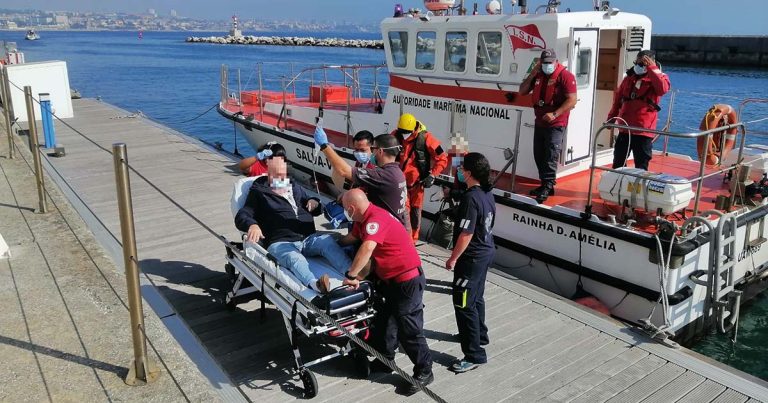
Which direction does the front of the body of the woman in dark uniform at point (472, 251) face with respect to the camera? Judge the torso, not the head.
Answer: to the viewer's left

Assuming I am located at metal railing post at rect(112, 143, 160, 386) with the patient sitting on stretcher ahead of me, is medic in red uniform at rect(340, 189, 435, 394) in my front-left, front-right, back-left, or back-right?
front-right

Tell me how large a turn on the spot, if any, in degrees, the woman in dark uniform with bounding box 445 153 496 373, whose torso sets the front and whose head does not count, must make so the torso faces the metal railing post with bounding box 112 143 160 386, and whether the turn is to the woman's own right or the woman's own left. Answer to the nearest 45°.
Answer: approximately 45° to the woman's own left

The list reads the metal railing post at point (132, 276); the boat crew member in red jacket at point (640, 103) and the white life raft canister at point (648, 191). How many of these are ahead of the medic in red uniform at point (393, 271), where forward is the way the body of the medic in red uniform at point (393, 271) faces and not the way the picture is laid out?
1

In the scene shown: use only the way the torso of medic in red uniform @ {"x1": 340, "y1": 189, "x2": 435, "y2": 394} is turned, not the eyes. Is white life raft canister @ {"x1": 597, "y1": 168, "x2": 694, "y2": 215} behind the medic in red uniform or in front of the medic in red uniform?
behind

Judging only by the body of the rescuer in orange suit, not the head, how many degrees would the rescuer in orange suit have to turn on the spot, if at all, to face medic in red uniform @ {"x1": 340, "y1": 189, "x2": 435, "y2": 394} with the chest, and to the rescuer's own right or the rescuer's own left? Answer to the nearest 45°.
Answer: approximately 45° to the rescuer's own left

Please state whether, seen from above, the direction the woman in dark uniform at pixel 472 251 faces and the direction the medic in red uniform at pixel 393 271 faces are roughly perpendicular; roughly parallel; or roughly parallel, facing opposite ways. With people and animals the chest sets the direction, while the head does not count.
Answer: roughly parallel

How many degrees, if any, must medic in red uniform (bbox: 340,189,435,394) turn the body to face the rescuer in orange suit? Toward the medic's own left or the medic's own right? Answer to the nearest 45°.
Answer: approximately 90° to the medic's own right

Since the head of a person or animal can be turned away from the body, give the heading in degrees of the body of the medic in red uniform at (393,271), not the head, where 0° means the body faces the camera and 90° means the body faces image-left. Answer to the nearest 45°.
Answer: approximately 90°

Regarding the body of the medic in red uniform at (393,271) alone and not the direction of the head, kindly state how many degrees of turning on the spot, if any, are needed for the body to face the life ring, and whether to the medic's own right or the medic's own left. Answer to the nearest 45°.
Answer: approximately 135° to the medic's own right

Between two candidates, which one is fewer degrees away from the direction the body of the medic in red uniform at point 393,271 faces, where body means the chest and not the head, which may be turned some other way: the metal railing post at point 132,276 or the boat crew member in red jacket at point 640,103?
the metal railing post

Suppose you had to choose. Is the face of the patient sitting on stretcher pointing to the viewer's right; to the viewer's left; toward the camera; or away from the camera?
toward the camera

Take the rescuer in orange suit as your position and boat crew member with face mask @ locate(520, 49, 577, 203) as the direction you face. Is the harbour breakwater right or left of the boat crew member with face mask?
left

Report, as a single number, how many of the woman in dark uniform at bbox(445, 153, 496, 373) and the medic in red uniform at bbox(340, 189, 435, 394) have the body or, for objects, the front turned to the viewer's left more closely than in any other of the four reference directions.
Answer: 2
